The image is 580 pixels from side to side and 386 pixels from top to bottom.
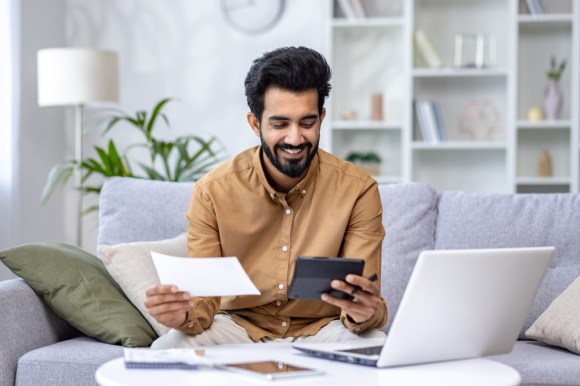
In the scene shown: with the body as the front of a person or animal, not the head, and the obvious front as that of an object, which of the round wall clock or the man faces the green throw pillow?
the round wall clock

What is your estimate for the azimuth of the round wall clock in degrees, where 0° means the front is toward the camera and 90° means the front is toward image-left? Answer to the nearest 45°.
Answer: approximately 0°

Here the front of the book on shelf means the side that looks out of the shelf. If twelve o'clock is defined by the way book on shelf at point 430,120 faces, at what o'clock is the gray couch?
The gray couch is roughly at 12 o'clock from the book on shelf.

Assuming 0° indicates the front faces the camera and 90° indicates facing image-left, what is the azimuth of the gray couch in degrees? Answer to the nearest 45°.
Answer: approximately 0°

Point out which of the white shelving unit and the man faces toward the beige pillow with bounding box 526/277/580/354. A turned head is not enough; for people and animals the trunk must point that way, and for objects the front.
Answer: the white shelving unit

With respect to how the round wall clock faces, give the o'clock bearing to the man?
The man is roughly at 12 o'clock from the round wall clock.

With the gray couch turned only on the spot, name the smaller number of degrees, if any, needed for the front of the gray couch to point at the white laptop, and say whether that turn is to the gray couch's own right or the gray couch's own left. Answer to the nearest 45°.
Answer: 0° — it already faces it

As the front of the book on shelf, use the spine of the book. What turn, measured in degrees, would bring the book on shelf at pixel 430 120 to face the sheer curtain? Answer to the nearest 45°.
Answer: approximately 90° to its right

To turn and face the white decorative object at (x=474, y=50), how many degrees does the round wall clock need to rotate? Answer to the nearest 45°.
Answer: approximately 90° to its left
